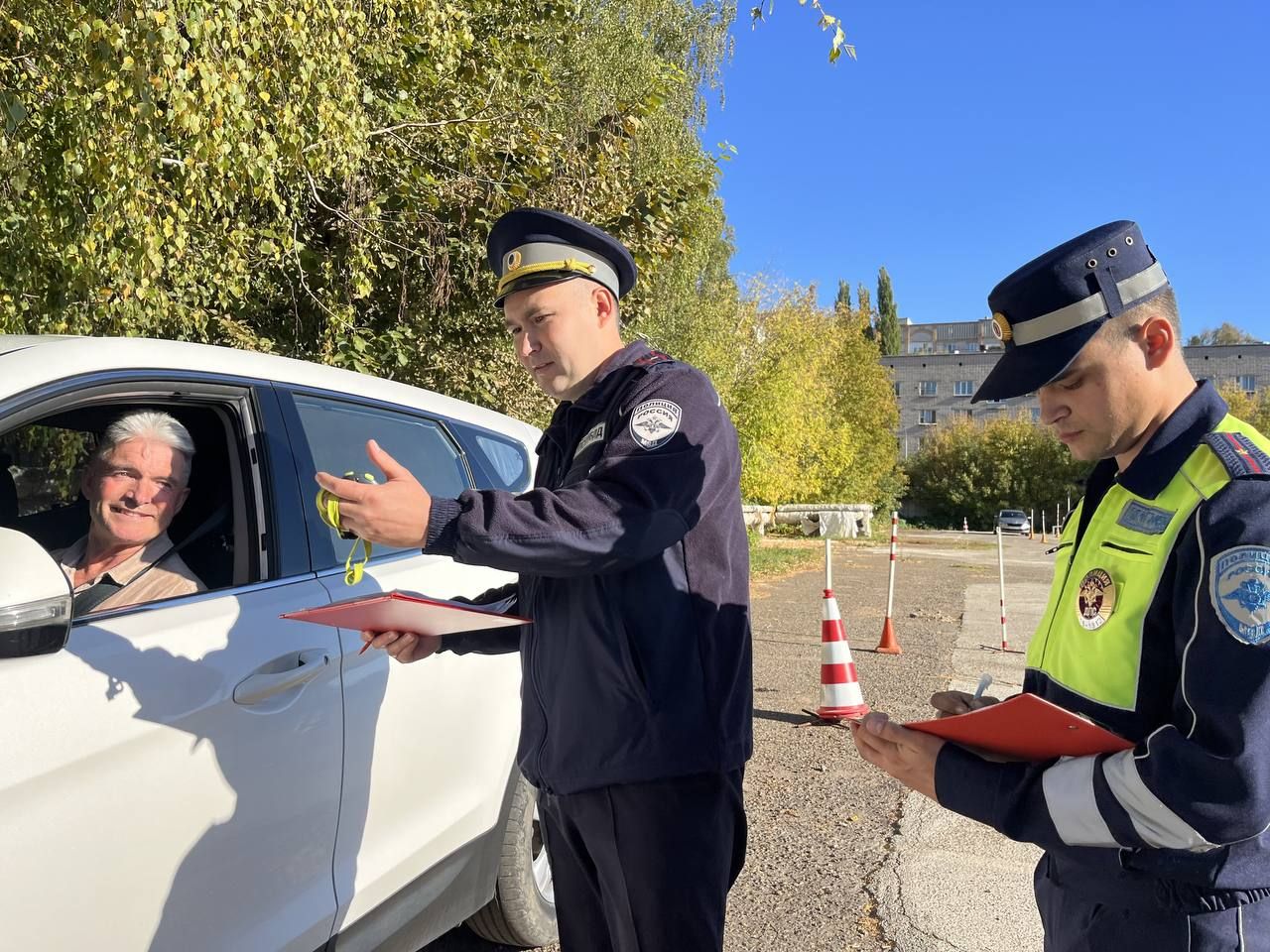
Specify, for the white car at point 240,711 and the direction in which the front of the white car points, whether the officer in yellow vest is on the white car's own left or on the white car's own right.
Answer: on the white car's own left

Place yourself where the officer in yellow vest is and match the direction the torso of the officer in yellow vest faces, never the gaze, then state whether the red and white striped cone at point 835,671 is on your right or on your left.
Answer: on your right

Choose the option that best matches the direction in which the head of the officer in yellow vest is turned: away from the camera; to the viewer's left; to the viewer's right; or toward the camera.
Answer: to the viewer's left

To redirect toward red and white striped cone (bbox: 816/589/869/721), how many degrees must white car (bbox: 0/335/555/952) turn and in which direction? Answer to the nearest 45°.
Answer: approximately 180°

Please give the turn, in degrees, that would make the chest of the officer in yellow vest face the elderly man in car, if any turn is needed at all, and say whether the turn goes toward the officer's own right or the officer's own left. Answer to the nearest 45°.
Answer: approximately 45° to the officer's own right

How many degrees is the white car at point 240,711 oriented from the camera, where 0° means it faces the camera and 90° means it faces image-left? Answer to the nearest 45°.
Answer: approximately 45°
